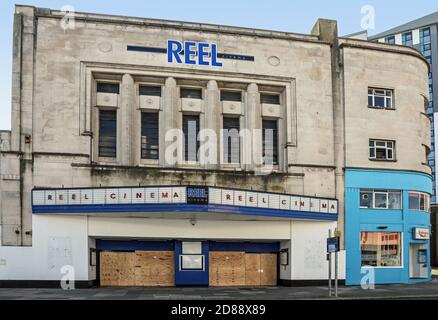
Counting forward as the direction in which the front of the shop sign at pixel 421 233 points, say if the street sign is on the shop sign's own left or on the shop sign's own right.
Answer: on the shop sign's own right

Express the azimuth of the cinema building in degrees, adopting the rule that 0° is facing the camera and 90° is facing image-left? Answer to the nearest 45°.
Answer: approximately 0°

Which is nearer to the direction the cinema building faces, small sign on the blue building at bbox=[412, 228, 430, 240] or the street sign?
the street sign

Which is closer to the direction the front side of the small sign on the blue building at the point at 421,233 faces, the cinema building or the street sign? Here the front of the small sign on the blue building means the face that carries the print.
the street sign

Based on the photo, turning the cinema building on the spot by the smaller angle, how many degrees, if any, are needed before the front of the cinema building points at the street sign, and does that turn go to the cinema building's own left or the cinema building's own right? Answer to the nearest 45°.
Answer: approximately 45° to the cinema building's own left

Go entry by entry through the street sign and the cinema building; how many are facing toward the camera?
2

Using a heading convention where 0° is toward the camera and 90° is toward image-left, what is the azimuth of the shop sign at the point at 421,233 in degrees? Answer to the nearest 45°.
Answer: approximately 315°
